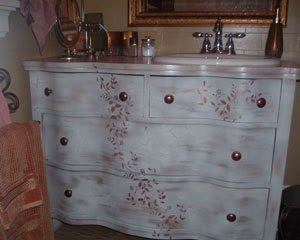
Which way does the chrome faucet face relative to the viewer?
toward the camera

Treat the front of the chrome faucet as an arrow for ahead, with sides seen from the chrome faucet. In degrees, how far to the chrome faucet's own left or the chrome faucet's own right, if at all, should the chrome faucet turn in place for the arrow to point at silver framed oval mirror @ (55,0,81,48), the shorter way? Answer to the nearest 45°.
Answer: approximately 90° to the chrome faucet's own right

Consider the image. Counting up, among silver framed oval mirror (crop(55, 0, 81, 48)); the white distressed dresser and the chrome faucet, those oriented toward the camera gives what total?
3

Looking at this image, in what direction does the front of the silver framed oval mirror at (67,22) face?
toward the camera

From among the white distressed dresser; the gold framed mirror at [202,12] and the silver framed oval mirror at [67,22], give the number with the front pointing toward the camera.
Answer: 3

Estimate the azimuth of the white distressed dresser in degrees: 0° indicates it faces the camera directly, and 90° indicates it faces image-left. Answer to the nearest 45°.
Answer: approximately 0°

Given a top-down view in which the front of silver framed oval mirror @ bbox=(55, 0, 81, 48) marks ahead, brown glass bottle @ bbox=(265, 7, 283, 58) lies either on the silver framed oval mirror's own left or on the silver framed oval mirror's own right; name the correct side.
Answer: on the silver framed oval mirror's own left

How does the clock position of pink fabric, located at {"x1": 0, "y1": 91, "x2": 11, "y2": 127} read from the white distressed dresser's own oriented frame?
The pink fabric is roughly at 2 o'clock from the white distressed dresser.

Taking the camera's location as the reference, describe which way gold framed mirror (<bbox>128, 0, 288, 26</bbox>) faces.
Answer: facing the viewer

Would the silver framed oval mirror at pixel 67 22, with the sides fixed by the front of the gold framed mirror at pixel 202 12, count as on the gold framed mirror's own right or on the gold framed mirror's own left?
on the gold framed mirror's own right
